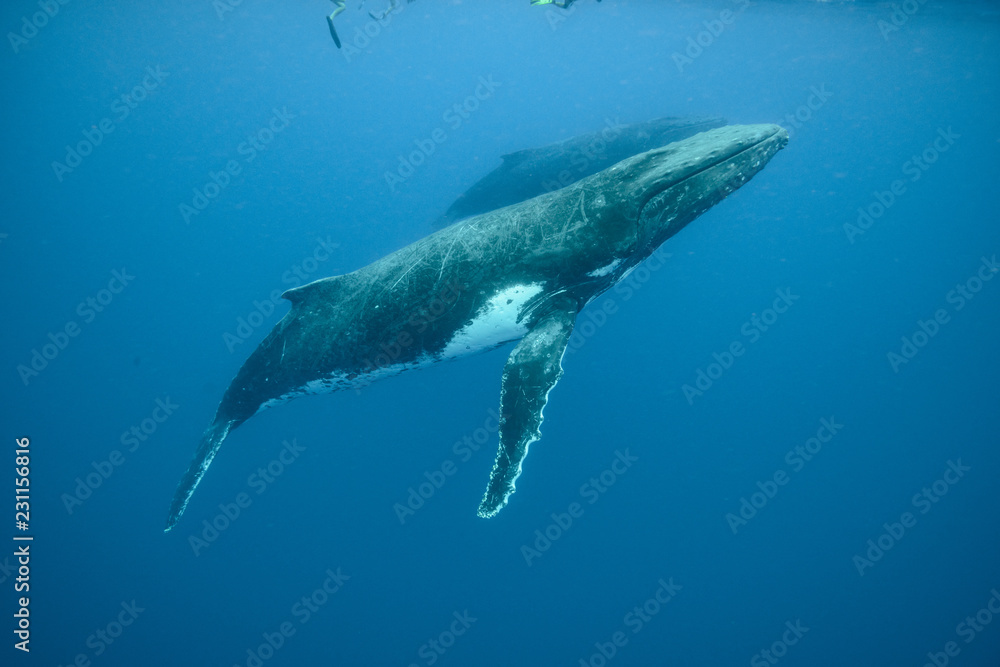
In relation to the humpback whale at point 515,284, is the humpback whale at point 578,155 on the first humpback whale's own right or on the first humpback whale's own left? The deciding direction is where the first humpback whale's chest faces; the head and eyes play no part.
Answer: on the first humpback whale's own left

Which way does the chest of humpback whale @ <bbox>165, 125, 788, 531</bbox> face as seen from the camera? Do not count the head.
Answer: to the viewer's right
